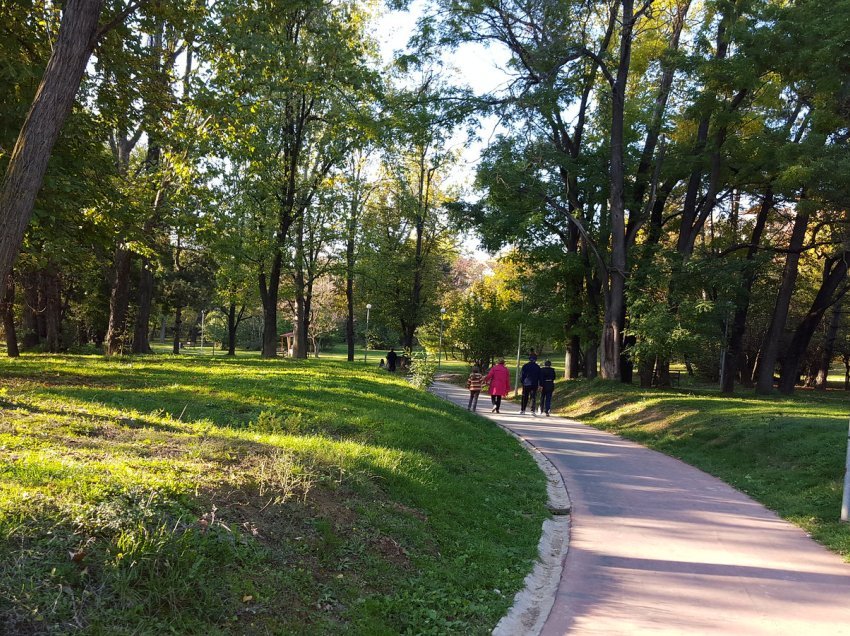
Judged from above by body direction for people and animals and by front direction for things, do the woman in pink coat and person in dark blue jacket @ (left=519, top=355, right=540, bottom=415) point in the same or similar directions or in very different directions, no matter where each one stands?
same or similar directions

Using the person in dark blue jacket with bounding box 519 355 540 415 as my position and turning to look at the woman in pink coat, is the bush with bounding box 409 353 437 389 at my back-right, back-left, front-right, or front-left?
front-right

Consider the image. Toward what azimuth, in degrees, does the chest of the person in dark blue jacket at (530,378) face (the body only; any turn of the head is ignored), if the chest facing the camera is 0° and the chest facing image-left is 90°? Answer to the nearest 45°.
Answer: approximately 180°

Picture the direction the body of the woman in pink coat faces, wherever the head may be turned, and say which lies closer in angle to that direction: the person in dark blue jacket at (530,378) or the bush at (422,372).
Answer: the bush

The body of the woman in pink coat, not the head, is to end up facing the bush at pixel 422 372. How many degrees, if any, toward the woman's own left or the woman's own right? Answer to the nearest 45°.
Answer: approximately 45° to the woman's own left

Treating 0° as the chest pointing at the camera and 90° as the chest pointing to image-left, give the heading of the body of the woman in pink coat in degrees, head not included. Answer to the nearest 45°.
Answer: approximately 180°

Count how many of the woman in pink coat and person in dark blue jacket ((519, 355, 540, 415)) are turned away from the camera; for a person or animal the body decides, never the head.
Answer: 2
